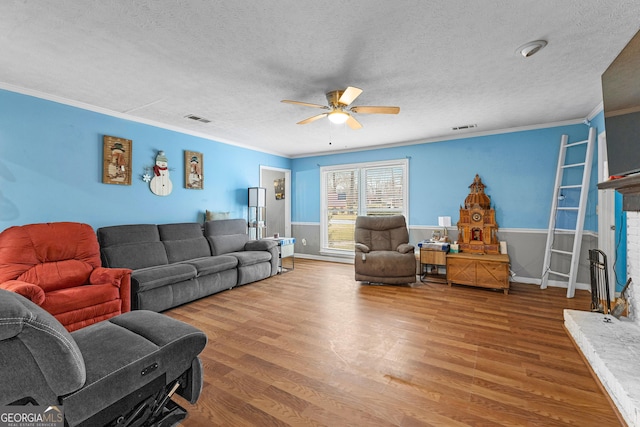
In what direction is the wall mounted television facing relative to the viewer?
to the viewer's left

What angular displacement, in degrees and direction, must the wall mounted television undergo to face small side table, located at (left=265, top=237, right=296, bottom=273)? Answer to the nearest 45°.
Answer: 0° — it already faces it

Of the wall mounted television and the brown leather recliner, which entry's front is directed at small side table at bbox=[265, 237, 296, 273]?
the wall mounted television

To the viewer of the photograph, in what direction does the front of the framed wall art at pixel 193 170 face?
facing the viewer and to the right of the viewer

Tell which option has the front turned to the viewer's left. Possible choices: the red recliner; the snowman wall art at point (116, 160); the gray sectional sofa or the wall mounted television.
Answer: the wall mounted television

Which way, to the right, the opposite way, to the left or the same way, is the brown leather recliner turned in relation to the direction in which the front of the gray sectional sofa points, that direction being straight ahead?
to the right

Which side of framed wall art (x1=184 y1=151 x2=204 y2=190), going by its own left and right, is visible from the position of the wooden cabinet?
front

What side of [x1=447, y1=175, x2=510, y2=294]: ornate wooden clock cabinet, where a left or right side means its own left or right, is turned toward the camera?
front

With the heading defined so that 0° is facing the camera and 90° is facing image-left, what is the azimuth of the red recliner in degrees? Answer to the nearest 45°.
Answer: approximately 315°

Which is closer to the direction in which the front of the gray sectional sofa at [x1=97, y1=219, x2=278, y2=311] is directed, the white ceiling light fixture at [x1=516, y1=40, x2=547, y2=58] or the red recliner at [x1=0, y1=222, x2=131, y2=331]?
the white ceiling light fixture

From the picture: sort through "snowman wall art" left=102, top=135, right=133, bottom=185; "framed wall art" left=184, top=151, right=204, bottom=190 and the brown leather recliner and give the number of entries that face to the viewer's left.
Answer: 0

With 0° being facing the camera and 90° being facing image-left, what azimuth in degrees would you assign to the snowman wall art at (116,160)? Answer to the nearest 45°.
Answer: approximately 315°

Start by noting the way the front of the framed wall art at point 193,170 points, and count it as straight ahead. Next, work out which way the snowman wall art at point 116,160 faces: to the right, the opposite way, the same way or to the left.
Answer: the same way
